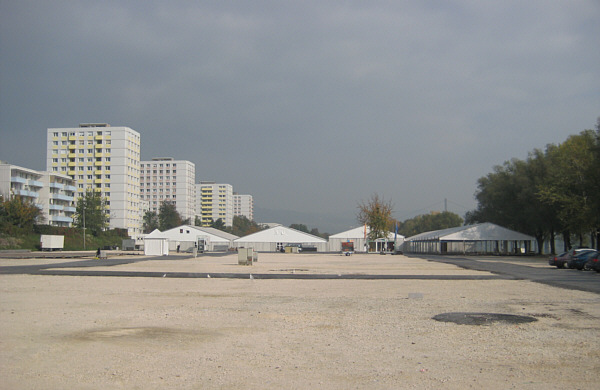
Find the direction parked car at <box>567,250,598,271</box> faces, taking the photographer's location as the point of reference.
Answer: facing the viewer and to the left of the viewer

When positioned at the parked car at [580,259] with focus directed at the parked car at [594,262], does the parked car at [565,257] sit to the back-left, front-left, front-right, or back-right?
back-right
